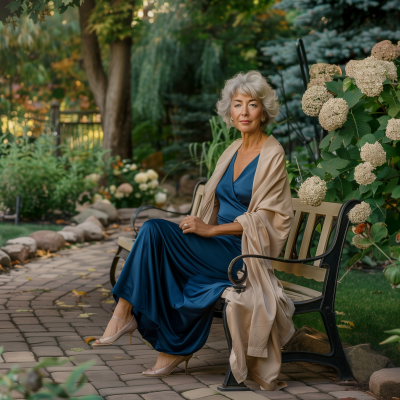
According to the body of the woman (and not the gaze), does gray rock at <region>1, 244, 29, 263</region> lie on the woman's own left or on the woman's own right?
on the woman's own right

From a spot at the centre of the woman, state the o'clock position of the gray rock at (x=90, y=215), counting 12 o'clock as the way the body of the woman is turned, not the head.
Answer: The gray rock is roughly at 4 o'clock from the woman.

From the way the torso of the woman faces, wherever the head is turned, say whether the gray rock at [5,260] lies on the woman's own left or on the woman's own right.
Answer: on the woman's own right

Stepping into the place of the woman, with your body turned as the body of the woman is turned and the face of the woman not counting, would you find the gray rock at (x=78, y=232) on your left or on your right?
on your right

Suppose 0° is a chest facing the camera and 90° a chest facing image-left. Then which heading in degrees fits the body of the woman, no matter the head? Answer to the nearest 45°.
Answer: approximately 45°

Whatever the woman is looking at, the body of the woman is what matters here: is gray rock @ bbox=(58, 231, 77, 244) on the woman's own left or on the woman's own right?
on the woman's own right

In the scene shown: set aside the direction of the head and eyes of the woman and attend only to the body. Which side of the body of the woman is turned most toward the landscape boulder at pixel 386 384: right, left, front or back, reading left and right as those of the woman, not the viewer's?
left

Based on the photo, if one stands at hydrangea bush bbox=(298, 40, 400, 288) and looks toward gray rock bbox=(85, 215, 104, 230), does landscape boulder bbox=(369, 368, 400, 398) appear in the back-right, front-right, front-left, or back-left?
back-left

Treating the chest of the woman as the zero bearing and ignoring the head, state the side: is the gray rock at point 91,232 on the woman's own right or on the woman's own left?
on the woman's own right

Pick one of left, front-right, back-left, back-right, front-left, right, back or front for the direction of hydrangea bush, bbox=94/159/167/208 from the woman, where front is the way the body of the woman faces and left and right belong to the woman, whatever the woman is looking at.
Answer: back-right
